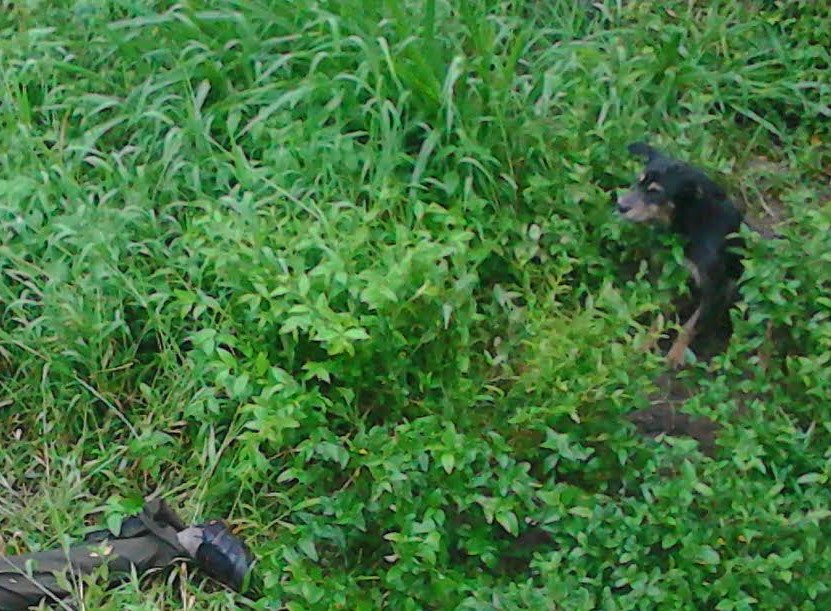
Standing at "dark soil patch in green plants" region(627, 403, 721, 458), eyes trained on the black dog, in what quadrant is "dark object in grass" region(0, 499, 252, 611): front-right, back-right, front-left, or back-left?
back-left

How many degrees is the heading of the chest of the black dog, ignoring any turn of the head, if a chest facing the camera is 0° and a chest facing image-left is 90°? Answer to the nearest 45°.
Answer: approximately 45°

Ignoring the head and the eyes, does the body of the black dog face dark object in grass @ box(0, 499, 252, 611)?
yes
